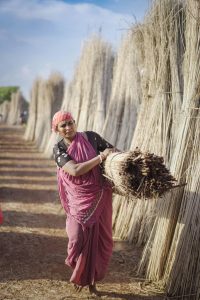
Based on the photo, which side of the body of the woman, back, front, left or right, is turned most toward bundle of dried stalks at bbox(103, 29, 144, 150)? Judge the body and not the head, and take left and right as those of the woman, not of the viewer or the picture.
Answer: back

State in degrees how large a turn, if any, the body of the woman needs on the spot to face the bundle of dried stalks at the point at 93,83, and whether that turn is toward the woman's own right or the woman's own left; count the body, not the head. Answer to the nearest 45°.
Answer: approximately 180°

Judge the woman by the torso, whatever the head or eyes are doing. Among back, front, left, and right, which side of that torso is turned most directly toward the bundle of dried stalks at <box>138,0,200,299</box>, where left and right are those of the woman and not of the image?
left

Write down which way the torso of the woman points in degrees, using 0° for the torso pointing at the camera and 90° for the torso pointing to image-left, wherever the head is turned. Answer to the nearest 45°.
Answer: approximately 0°

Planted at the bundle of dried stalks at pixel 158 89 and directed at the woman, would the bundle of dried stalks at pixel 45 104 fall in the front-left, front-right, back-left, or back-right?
back-right

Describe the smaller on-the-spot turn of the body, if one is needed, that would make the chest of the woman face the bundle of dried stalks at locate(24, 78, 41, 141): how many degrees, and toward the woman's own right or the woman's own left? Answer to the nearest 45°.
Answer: approximately 180°

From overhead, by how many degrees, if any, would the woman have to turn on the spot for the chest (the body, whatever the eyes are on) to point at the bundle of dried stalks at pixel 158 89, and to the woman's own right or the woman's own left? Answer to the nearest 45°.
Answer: approximately 135° to the woman's own left

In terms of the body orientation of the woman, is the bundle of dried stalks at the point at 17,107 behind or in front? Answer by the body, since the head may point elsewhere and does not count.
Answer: behind

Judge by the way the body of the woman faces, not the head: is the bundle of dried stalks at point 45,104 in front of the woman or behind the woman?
behind
